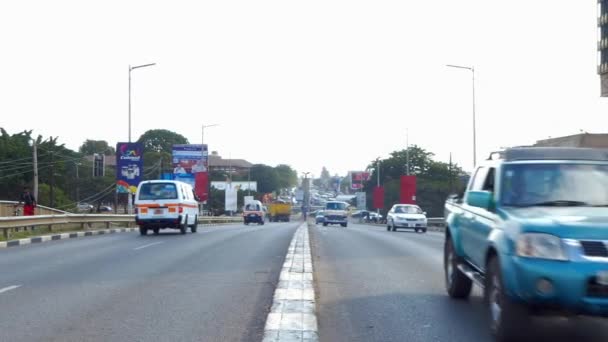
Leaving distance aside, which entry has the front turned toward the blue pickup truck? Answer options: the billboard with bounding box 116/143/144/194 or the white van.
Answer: the billboard

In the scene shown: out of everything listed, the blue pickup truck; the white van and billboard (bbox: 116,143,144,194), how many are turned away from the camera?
1

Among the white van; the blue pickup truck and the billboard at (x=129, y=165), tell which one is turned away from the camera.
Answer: the white van

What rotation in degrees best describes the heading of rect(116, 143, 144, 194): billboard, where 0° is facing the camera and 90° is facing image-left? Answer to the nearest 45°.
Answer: approximately 0°

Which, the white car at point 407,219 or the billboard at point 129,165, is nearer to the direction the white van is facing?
the billboard

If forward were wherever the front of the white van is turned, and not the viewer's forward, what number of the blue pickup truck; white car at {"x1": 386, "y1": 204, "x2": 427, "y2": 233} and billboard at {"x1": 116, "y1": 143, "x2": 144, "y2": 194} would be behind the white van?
1

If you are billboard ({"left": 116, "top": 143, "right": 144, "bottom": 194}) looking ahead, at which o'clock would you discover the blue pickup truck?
The blue pickup truck is roughly at 12 o'clock from the billboard.

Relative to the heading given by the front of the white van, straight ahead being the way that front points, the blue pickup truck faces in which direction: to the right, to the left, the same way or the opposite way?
the opposite way

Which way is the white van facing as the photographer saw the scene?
facing away from the viewer

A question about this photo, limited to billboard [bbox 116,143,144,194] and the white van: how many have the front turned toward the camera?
1

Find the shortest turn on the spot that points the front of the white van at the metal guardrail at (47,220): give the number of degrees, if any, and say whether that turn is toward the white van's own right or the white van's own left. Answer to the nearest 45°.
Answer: approximately 90° to the white van's own left

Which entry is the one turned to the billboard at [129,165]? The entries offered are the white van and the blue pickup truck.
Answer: the white van

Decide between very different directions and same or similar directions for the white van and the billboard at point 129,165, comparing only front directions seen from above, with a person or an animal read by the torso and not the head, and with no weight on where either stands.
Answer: very different directions

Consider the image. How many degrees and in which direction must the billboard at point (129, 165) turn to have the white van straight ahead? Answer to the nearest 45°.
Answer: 0° — it already faces it

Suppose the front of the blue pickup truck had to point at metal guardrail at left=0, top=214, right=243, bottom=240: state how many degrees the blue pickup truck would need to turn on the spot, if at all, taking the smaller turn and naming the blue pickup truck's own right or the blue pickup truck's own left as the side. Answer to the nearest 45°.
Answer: approximately 180°

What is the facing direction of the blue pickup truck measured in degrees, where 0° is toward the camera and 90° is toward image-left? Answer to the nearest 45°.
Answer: approximately 315°
